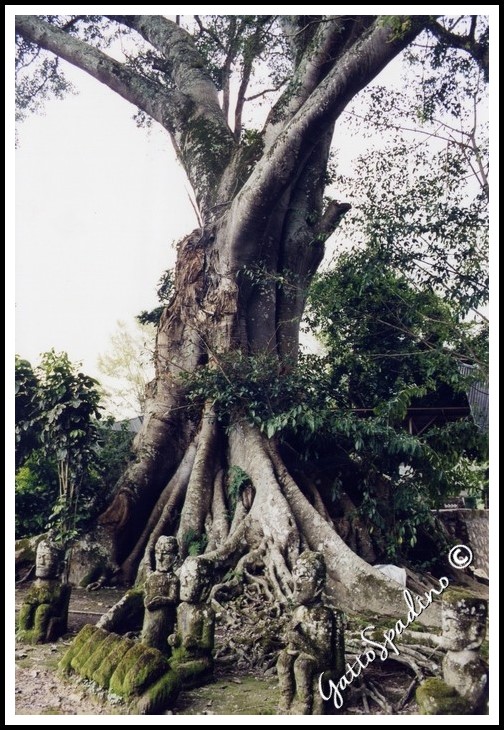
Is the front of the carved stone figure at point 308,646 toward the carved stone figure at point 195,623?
no

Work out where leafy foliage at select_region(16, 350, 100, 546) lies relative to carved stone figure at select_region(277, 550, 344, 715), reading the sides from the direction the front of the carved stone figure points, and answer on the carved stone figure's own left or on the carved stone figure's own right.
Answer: on the carved stone figure's own right

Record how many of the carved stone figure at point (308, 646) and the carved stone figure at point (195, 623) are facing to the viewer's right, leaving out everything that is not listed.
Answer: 0

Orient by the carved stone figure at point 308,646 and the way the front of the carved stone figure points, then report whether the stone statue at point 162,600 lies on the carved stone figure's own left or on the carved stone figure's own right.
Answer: on the carved stone figure's own right

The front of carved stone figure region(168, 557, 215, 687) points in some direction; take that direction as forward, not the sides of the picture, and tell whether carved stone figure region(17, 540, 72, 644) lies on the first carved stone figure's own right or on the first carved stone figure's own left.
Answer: on the first carved stone figure's own right

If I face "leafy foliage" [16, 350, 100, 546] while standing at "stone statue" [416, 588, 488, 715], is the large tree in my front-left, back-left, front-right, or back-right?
front-right

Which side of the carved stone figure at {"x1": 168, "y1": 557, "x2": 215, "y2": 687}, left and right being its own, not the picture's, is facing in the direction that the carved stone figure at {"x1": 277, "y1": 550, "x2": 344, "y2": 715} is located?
left

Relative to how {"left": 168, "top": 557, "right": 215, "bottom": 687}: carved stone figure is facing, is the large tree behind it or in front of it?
behind

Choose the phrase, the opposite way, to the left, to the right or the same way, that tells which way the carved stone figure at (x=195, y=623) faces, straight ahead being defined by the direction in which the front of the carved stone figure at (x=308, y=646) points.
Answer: the same way

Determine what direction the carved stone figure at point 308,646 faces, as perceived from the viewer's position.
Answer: facing the viewer and to the left of the viewer
